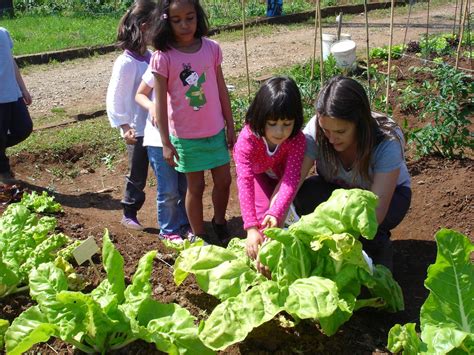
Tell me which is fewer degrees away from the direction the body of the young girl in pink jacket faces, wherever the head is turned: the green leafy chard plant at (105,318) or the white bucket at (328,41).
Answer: the green leafy chard plant

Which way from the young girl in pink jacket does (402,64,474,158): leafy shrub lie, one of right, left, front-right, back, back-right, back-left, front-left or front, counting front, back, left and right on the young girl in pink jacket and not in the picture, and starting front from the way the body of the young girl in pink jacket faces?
back-left

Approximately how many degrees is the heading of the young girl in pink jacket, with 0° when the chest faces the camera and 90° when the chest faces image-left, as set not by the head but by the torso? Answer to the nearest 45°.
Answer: approximately 0°

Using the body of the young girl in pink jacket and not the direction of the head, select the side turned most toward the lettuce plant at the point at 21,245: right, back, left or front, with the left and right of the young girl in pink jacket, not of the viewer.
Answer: right

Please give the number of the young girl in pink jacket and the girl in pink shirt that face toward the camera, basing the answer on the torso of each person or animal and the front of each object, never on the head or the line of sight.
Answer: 2

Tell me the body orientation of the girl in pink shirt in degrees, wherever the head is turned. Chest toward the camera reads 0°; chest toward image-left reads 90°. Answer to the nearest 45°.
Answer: approximately 0°

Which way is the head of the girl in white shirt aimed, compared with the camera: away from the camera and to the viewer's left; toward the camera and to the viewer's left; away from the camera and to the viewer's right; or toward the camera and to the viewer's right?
away from the camera and to the viewer's right

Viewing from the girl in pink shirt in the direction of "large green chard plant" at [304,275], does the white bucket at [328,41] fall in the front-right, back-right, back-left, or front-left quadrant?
back-left

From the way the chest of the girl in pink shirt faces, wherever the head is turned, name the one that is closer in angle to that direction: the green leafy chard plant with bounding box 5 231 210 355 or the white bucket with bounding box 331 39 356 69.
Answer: the green leafy chard plant

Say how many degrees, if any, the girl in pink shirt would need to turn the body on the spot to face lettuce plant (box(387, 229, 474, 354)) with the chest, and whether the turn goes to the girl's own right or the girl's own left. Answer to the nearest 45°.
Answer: approximately 45° to the girl's own left

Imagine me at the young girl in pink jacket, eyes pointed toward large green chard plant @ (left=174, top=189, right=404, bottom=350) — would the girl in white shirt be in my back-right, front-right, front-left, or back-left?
back-right
